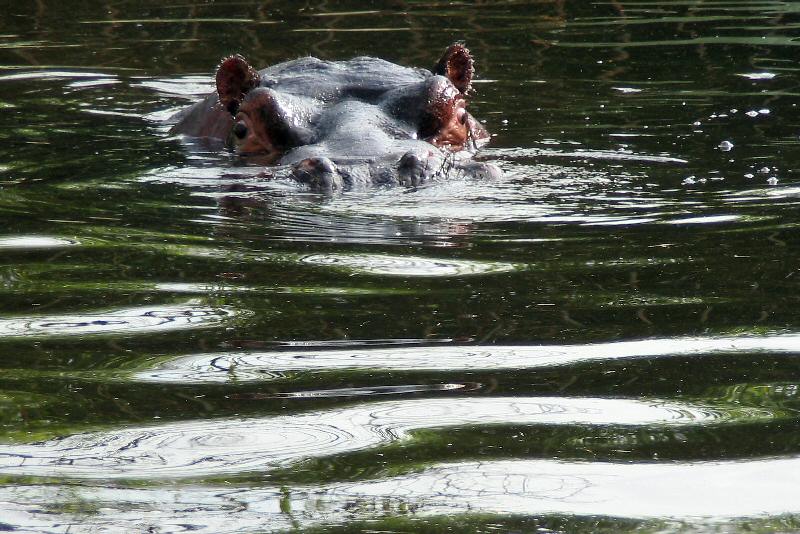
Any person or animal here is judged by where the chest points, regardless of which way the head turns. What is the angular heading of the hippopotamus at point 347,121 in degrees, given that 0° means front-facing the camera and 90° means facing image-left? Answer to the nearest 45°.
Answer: approximately 0°
